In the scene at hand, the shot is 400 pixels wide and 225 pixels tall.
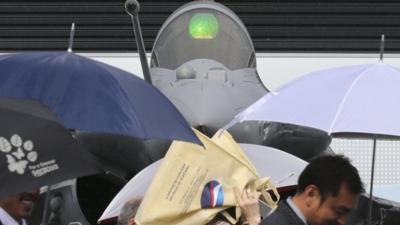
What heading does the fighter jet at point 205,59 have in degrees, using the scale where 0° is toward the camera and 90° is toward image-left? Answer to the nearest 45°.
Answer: approximately 0°

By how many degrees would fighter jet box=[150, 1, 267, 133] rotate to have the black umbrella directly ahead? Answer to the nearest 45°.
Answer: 0° — it already faces it

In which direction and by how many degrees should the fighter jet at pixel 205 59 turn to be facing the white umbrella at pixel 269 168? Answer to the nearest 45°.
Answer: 0° — it already faces it

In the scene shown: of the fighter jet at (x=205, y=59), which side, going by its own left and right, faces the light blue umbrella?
front
